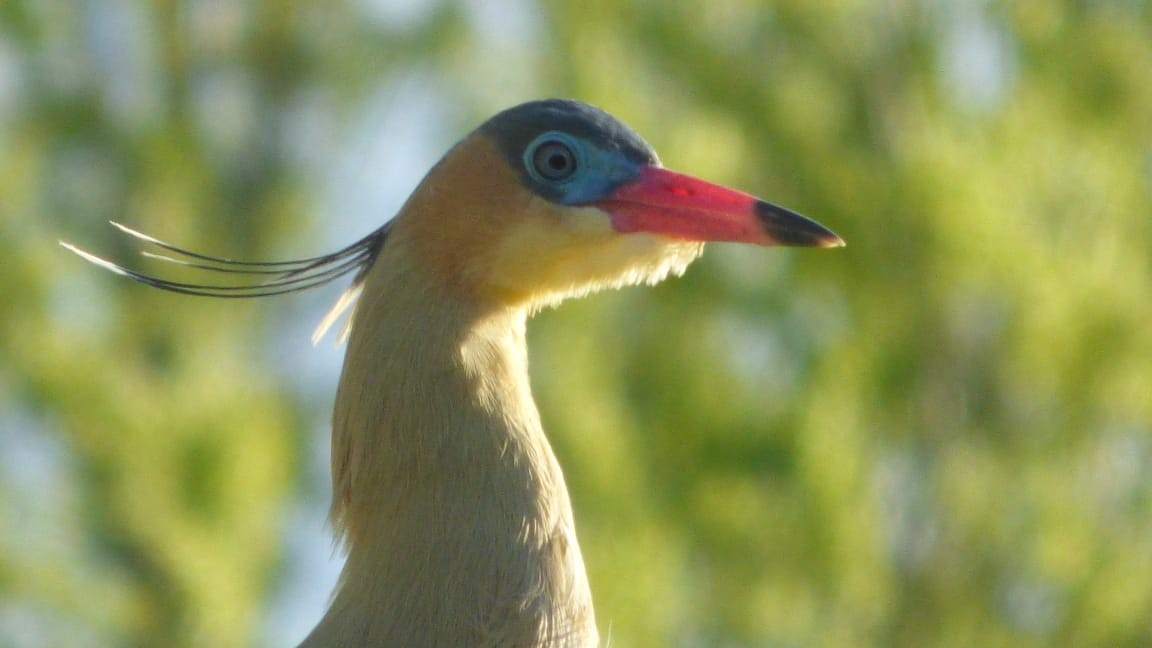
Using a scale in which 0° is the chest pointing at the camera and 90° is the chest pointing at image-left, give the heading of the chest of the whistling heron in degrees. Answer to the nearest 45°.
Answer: approximately 270°
